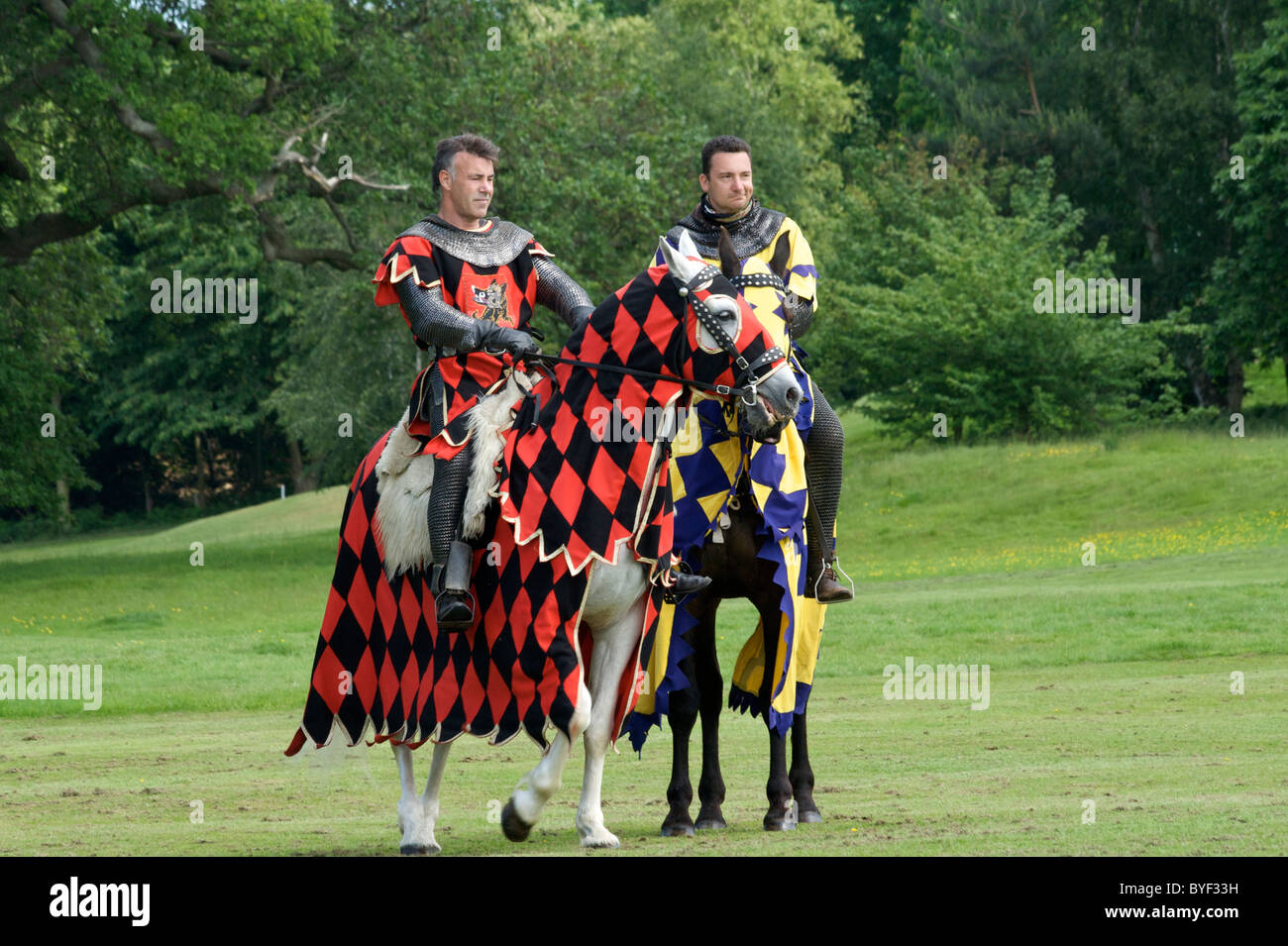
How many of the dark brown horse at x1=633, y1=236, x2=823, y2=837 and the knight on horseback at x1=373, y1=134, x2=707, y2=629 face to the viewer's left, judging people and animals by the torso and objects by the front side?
0

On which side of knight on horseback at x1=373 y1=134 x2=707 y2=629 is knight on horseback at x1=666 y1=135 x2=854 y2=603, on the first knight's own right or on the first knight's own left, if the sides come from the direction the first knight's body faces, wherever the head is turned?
on the first knight's own left

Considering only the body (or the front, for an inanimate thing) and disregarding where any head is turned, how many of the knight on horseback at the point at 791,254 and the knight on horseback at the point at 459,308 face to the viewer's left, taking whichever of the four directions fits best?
0

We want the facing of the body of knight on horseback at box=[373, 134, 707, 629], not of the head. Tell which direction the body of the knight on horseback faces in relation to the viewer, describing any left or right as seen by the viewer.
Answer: facing the viewer and to the right of the viewer

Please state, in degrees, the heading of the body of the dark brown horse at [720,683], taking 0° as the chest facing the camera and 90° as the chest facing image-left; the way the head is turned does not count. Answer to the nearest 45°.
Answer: approximately 0°

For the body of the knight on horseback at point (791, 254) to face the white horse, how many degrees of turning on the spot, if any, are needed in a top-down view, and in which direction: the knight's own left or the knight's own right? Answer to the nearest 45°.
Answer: approximately 45° to the knight's own right

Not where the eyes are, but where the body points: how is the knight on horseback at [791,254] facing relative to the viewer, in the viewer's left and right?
facing the viewer

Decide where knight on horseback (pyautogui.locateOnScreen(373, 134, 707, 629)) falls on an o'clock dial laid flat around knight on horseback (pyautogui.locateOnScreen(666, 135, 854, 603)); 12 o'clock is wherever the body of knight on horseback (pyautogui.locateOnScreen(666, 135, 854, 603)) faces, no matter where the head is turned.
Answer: knight on horseback (pyautogui.locateOnScreen(373, 134, 707, 629)) is roughly at 2 o'clock from knight on horseback (pyautogui.locateOnScreen(666, 135, 854, 603)).
